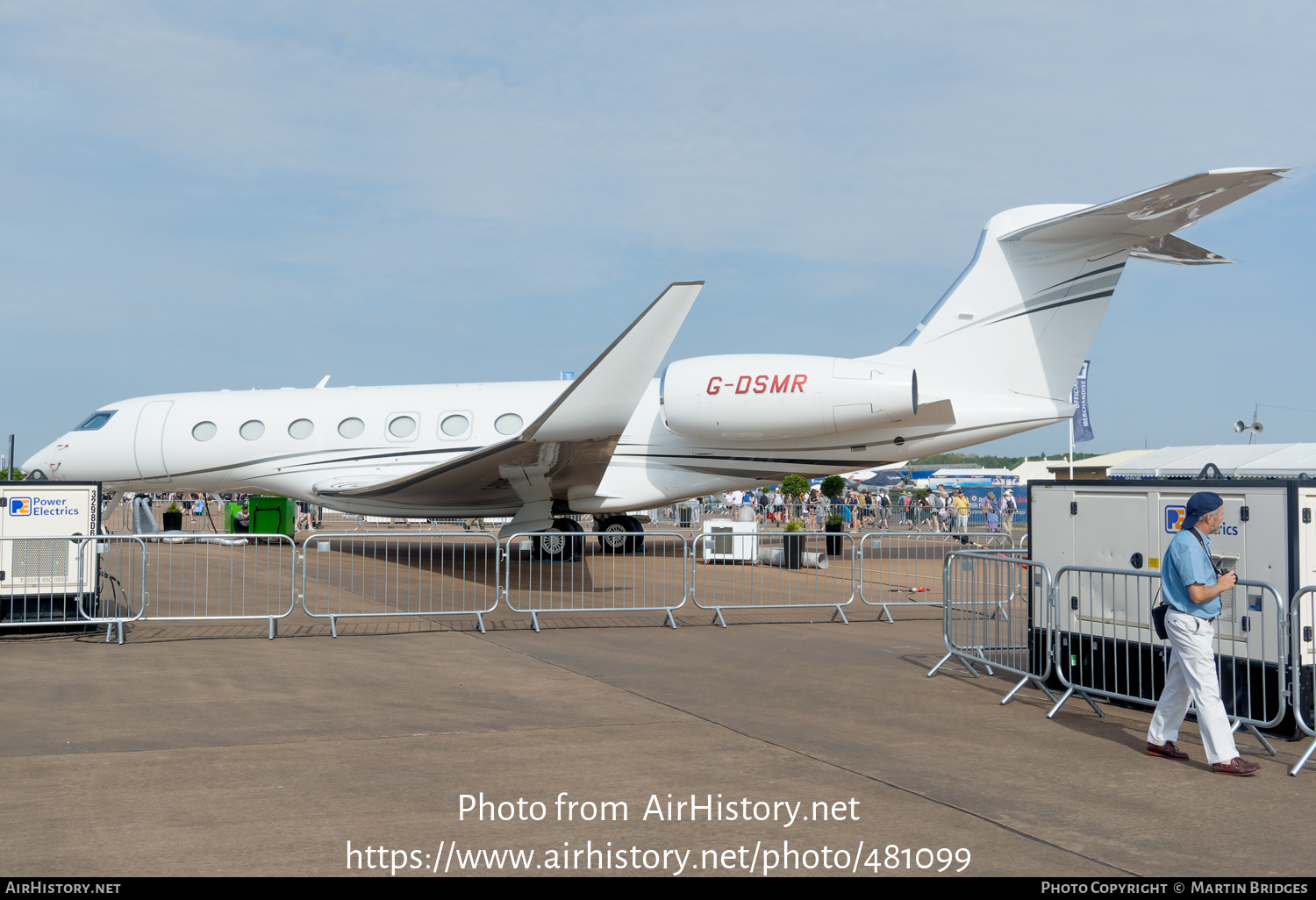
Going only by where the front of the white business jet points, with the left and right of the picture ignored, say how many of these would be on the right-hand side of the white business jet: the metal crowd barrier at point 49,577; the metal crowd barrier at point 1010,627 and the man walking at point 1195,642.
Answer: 0

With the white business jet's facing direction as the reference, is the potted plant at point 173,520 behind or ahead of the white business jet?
ahead

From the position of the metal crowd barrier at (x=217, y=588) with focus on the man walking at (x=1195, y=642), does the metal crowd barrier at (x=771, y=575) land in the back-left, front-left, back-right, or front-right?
front-left

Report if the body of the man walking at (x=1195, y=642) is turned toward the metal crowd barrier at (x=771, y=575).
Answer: no

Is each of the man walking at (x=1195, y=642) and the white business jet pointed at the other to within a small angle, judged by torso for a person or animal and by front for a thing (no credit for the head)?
no

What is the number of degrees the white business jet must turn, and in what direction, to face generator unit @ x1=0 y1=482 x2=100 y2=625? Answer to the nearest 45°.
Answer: approximately 45° to its left

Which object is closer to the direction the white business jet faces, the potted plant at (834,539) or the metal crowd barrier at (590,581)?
the metal crowd barrier

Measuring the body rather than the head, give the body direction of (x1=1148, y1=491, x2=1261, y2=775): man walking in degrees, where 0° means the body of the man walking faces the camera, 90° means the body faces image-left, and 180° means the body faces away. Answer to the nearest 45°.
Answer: approximately 270°

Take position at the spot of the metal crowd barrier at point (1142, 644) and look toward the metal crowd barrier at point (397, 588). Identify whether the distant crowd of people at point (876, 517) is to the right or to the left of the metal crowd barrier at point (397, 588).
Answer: right

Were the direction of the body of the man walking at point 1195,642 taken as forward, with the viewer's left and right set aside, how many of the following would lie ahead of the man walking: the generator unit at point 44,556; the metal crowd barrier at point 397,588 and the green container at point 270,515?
0

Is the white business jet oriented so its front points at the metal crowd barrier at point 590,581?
no

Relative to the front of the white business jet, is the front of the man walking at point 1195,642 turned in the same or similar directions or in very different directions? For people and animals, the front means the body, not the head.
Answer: very different directions

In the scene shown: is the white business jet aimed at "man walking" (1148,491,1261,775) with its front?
no

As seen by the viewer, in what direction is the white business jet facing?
to the viewer's left

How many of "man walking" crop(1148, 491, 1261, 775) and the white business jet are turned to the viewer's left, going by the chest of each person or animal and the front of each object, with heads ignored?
1
